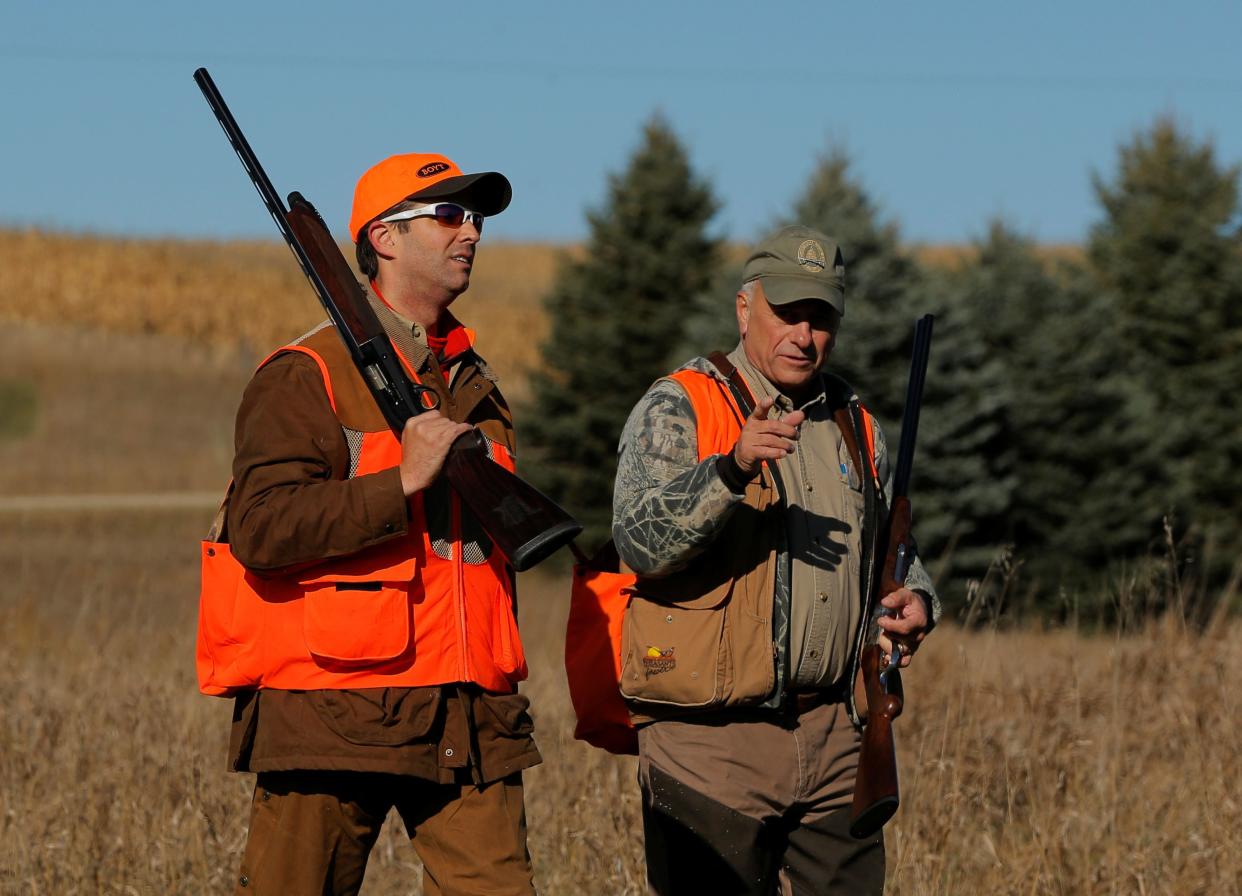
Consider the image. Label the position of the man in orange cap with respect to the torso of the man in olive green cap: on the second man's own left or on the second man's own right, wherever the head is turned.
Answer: on the second man's own right

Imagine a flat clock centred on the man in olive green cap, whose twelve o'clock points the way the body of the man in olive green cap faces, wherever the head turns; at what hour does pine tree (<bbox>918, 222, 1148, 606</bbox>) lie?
The pine tree is roughly at 8 o'clock from the man in olive green cap.

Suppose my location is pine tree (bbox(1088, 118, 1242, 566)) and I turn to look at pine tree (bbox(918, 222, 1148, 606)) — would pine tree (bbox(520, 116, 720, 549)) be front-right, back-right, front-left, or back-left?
front-right

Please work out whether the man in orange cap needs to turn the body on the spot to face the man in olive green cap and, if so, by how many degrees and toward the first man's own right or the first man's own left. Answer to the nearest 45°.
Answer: approximately 45° to the first man's own left

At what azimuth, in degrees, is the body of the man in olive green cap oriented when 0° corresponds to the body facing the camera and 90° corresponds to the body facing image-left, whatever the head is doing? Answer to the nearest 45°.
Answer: approximately 315°

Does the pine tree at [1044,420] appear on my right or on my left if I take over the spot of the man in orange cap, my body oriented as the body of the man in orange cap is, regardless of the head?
on my left

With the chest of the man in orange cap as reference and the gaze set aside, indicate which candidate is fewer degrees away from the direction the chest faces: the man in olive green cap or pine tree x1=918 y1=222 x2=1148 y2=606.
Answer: the man in olive green cap

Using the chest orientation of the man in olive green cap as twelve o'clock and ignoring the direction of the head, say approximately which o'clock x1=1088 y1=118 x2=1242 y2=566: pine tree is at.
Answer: The pine tree is roughly at 8 o'clock from the man in olive green cap.

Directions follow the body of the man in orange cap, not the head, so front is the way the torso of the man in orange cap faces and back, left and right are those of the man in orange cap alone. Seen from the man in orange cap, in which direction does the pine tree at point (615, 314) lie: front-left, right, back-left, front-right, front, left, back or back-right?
back-left

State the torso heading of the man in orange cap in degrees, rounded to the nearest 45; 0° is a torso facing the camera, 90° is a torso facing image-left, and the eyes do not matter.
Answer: approximately 315°
